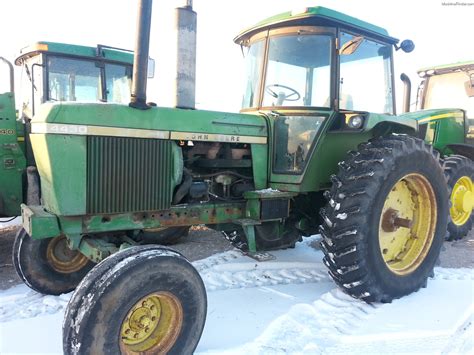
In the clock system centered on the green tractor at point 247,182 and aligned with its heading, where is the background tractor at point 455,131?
The background tractor is roughly at 6 o'clock from the green tractor.

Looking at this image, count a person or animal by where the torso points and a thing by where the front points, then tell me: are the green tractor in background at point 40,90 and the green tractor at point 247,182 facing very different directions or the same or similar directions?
same or similar directions

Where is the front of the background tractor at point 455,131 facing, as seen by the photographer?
facing the viewer and to the left of the viewer

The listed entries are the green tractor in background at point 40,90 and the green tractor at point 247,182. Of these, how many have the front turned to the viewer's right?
0

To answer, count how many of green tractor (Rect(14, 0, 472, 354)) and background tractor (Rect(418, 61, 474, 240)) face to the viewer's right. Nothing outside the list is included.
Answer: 0

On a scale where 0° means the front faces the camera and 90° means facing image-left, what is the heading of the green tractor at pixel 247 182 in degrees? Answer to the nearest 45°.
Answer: approximately 45°

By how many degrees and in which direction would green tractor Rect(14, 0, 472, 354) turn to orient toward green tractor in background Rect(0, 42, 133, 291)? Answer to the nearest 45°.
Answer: approximately 90° to its right

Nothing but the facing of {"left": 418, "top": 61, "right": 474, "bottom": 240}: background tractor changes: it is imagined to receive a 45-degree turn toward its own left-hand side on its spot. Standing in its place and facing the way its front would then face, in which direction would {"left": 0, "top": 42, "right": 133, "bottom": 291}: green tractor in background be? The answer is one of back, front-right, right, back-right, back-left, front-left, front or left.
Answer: front-right
